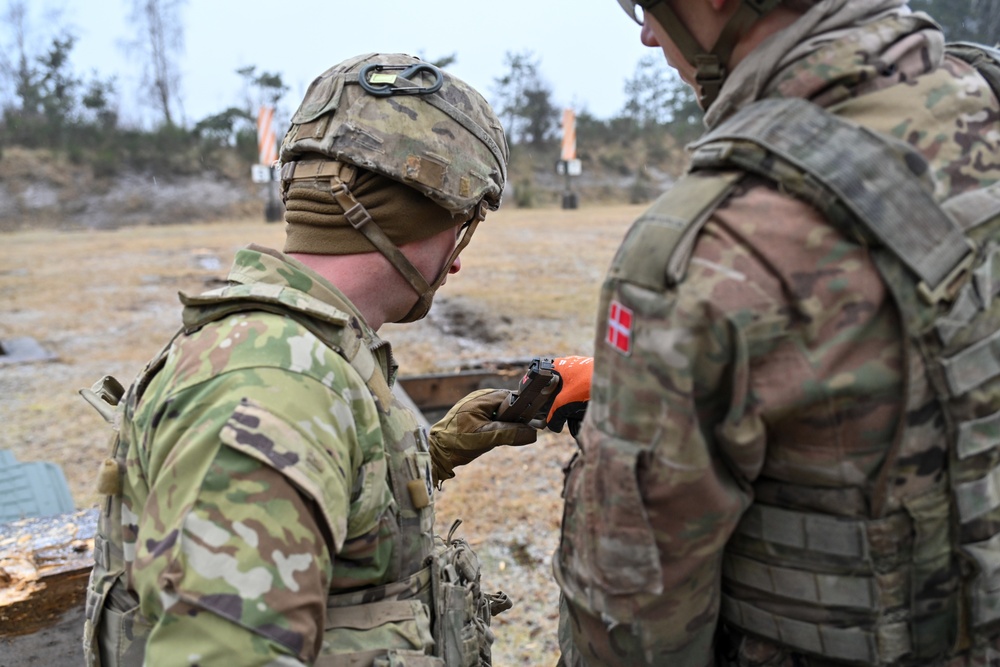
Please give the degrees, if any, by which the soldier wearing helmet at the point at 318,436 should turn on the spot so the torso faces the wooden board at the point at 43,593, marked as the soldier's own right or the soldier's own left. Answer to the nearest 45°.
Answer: approximately 135° to the soldier's own left

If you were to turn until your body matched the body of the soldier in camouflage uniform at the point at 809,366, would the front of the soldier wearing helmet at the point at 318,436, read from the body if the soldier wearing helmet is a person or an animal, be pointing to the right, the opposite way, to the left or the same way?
to the right

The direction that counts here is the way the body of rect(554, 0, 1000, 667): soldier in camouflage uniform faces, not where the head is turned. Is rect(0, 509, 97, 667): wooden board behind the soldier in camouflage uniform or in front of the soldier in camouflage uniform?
in front

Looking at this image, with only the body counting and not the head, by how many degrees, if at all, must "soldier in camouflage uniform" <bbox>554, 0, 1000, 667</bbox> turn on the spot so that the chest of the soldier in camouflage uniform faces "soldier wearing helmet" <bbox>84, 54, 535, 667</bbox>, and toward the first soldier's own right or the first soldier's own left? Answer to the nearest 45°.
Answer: approximately 45° to the first soldier's own left

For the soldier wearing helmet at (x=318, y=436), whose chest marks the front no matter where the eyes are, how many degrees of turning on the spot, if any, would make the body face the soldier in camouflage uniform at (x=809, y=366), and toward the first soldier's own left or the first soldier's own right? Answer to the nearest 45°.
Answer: approximately 45° to the first soldier's own right

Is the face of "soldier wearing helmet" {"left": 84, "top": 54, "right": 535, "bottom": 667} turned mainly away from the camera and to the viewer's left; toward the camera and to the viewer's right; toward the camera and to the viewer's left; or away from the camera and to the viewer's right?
away from the camera and to the viewer's right

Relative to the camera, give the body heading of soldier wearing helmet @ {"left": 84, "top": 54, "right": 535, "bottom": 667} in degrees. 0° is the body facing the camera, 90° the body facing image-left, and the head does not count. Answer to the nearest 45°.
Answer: approximately 270°

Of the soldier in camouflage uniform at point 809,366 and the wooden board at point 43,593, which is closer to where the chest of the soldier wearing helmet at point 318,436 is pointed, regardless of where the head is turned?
the soldier in camouflage uniform

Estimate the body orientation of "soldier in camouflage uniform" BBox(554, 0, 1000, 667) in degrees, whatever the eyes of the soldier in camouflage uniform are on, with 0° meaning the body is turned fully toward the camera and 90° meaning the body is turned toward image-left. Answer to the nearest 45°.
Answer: approximately 135°
